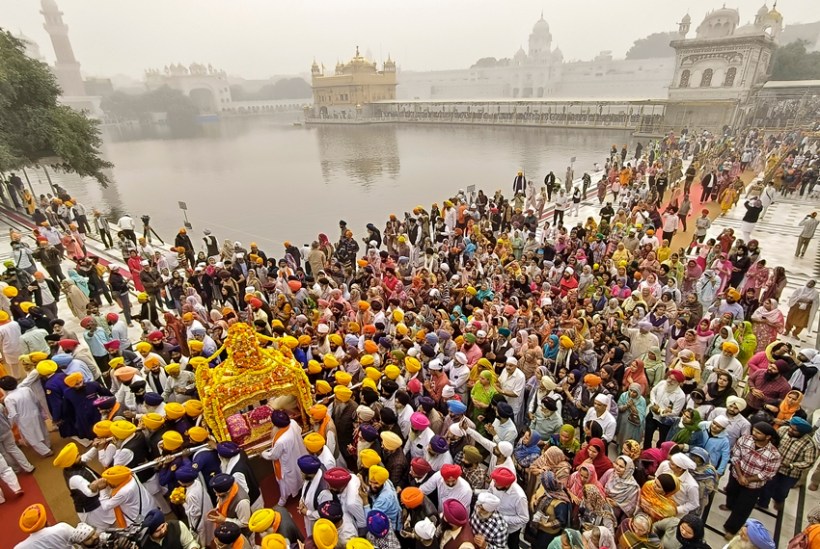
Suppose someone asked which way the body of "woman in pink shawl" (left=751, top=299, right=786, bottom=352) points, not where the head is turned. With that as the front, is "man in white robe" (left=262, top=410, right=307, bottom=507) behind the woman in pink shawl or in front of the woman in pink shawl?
in front

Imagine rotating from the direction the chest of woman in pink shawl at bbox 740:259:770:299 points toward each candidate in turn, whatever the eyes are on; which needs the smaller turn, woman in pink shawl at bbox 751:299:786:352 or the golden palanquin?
the golden palanquin

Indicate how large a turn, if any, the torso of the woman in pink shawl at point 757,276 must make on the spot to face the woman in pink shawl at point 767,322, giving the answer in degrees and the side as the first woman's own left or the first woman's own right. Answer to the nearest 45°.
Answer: approximately 45° to the first woman's own left

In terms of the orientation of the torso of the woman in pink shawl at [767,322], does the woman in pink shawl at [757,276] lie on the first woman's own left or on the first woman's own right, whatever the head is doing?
on the first woman's own right

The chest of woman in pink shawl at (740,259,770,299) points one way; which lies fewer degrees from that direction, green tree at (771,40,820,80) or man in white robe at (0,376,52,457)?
the man in white robe

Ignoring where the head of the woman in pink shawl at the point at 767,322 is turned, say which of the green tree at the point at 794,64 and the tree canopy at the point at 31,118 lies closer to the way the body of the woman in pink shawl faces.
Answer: the tree canopy

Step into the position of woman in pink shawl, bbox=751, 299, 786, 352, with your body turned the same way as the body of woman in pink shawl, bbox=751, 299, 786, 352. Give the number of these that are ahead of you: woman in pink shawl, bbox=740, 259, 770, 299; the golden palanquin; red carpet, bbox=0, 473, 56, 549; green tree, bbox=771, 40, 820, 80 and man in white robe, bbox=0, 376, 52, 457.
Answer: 3

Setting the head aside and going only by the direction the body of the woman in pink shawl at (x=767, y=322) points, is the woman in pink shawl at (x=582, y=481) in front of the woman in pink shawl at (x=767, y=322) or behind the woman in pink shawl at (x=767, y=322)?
in front

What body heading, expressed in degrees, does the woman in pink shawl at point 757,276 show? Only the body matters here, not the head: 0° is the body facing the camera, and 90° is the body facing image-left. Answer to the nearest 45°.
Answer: approximately 45°

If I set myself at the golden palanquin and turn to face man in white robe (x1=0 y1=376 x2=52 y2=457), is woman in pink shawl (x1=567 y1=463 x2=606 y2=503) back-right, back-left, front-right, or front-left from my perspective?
back-left

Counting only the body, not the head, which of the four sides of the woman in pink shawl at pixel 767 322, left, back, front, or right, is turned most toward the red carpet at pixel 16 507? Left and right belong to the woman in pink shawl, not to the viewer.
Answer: front

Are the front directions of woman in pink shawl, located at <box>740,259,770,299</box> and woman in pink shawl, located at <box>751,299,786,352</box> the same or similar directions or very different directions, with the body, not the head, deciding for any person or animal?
same or similar directions

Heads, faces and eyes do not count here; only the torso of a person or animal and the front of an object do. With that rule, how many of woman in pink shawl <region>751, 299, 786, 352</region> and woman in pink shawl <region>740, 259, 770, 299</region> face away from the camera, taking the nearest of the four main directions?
0

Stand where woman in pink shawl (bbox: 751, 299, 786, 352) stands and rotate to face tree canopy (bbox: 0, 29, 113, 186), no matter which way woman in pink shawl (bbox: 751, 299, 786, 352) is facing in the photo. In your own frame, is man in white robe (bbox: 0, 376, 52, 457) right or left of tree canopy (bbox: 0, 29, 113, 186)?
left

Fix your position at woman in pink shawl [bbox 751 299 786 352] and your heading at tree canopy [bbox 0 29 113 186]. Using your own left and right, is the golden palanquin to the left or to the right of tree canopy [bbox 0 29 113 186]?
left

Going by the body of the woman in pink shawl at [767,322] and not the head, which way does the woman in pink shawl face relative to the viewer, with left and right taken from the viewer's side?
facing the viewer and to the left of the viewer

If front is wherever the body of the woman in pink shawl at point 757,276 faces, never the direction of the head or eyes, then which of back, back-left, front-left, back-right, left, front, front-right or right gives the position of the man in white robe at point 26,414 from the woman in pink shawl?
front

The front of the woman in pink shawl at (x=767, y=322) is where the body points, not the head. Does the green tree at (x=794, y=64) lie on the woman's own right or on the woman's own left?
on the woman's own right
